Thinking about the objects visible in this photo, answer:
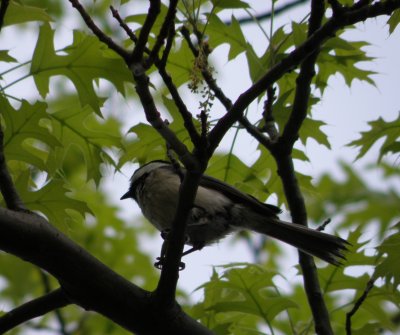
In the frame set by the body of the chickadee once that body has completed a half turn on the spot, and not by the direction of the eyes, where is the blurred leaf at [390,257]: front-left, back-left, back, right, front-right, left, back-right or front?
front-right

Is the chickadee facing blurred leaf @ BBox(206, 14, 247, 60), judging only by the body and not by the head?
no

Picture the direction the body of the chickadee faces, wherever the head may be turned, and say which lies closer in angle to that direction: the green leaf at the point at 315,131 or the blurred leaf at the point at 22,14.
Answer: the blurred leaf

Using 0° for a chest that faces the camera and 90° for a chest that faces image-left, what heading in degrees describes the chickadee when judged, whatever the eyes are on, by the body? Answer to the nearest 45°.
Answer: approximately 90°

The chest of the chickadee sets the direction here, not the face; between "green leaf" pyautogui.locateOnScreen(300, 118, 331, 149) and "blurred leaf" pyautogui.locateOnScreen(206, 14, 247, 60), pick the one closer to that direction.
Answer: the blurred leaf

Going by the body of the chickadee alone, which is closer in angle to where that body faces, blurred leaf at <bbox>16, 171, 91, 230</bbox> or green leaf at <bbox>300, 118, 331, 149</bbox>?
the blurred leaf
